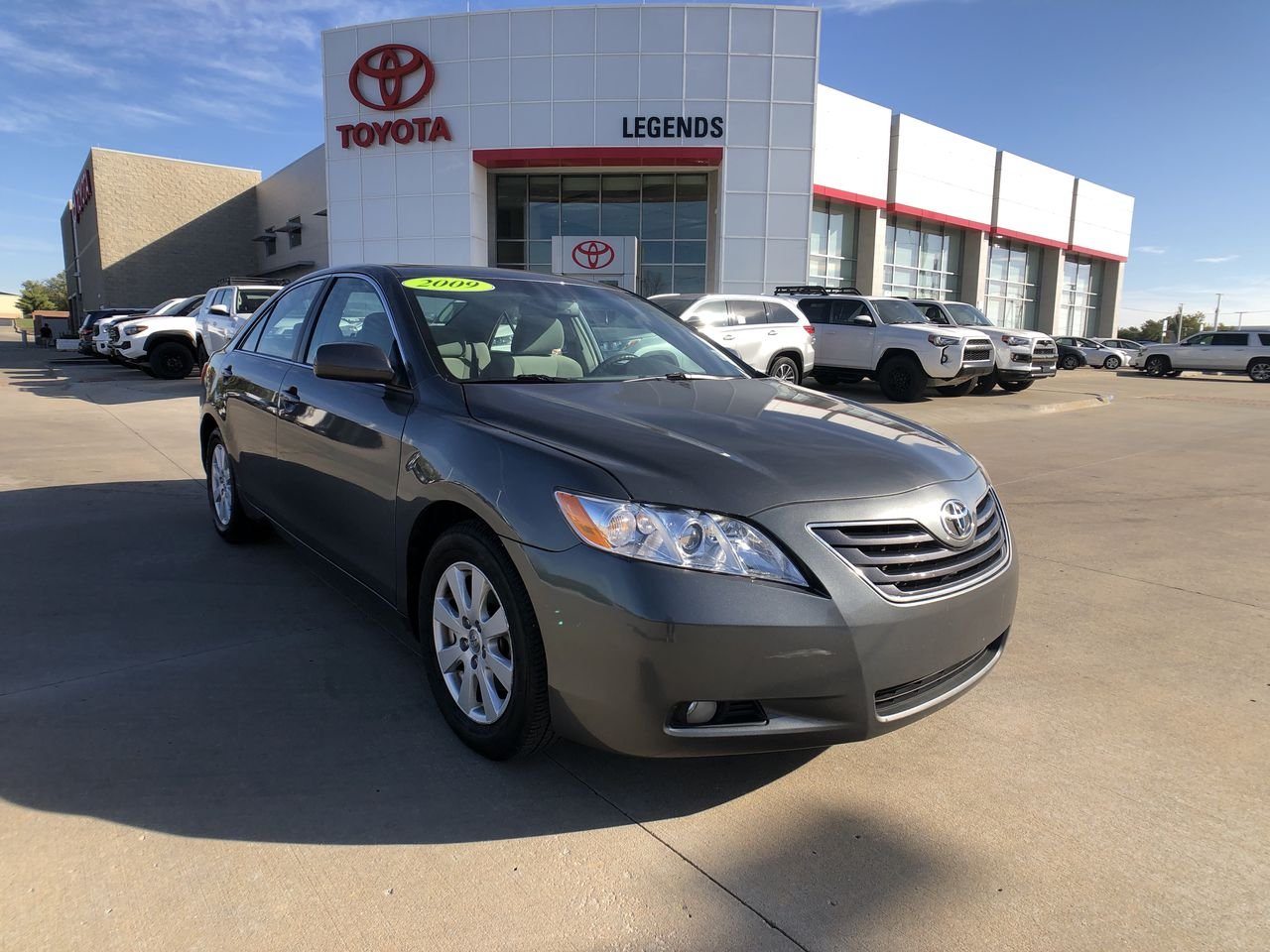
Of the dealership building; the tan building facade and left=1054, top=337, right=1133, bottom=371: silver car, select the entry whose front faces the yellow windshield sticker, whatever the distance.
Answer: the dealership building

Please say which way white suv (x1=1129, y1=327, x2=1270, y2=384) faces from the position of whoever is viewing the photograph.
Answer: facing to the left of the viewer

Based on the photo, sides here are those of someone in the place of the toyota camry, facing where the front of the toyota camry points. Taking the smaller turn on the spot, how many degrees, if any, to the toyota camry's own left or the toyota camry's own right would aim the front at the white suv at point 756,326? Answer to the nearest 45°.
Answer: approximately 135° to the toyota camry's own left

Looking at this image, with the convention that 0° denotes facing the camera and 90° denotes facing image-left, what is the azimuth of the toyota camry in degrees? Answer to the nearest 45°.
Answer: approximately 315°

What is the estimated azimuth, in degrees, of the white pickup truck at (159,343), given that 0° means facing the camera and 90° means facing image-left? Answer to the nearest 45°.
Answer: approximately 45°

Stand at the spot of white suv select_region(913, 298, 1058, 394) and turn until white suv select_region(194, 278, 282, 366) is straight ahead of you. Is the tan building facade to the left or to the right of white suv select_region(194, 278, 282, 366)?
right

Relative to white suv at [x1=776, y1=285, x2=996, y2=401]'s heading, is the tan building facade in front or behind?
behind

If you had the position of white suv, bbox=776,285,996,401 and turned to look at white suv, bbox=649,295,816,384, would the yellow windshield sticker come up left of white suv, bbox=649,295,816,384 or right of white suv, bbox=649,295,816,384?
left

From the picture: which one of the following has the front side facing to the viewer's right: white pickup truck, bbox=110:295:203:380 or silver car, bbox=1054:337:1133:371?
the silver car

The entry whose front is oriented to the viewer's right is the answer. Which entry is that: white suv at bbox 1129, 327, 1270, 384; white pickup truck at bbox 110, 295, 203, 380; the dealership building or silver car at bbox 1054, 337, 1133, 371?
the silver car

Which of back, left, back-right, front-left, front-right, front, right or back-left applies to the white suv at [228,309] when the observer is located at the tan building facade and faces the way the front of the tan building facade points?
left
